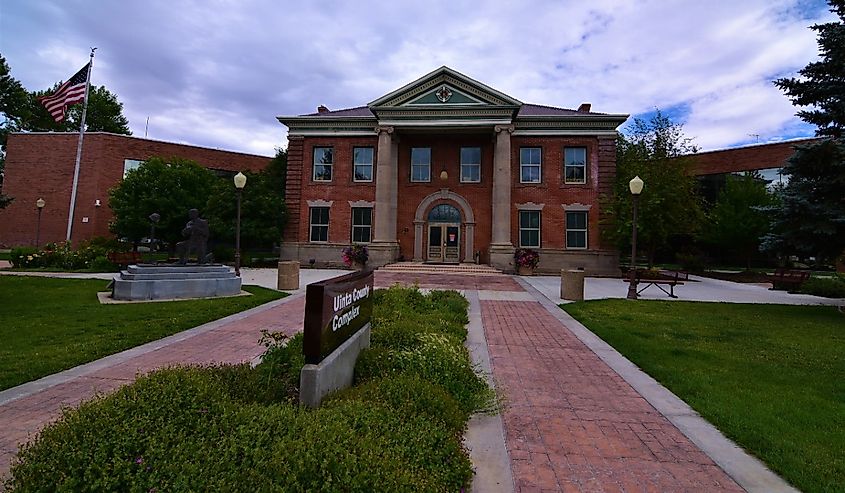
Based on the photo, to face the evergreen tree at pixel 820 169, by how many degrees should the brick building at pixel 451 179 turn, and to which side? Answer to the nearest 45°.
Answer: approximately 45° to its left

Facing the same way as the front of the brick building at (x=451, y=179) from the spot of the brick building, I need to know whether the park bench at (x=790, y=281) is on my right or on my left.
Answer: on my left

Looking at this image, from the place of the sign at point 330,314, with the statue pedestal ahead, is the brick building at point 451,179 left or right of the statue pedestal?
right

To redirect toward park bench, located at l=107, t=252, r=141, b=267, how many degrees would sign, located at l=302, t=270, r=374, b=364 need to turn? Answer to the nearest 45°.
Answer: approximately 180°

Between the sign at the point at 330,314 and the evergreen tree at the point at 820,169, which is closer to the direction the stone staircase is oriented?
the sign

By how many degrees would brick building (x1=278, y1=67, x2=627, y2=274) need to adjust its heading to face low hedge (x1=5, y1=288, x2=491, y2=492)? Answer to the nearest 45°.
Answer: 0° — it already faces it

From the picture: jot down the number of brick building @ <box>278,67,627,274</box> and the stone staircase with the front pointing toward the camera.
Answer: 2

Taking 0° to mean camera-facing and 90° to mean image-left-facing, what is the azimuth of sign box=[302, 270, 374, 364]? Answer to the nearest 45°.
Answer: approximately 315°
